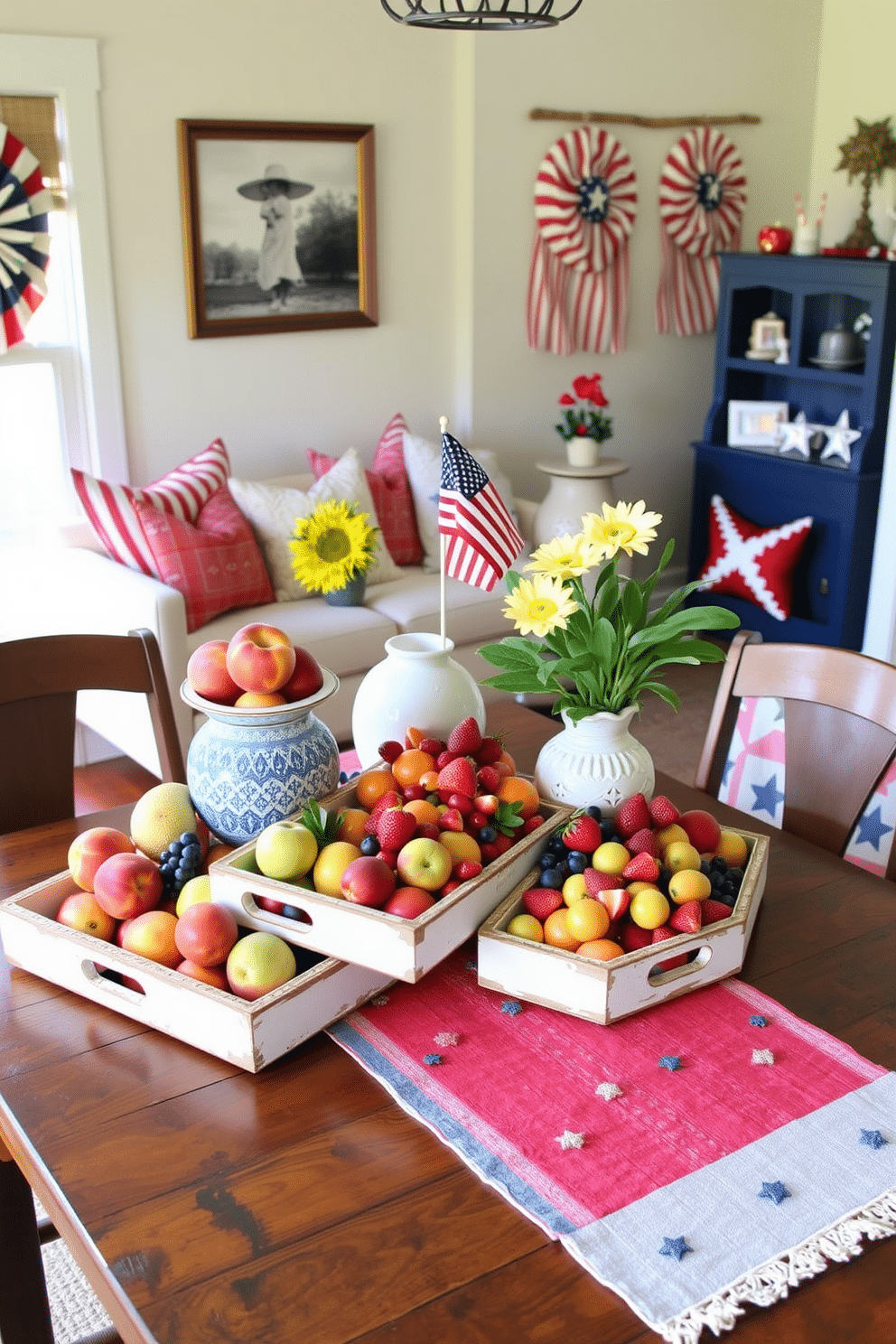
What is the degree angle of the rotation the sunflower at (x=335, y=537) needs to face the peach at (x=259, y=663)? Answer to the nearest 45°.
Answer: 0° — it already faces it

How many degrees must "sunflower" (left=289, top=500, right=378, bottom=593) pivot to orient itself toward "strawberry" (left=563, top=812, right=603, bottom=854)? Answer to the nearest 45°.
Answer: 0° — it already faces it

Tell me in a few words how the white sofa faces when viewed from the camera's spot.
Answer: facing the viewer and to the right of the viewer

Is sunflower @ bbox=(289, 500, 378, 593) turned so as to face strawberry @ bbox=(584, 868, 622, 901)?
yes

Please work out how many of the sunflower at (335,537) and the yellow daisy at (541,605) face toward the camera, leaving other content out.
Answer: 2

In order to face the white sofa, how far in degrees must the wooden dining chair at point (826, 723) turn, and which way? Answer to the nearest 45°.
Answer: approximately 90° to its right

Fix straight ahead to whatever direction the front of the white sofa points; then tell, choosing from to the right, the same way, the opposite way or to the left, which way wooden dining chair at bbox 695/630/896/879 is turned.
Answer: to the right

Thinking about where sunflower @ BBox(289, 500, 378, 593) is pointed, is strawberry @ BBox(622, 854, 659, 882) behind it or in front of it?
in front

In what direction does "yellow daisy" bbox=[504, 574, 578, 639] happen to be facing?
toward the camera

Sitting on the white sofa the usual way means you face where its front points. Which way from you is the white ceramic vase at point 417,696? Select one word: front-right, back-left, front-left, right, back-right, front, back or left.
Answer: front-right

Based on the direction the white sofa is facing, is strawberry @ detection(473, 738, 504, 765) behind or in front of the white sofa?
in front

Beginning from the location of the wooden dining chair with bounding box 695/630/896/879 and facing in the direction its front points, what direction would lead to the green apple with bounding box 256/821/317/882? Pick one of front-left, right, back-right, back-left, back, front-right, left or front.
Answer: front
